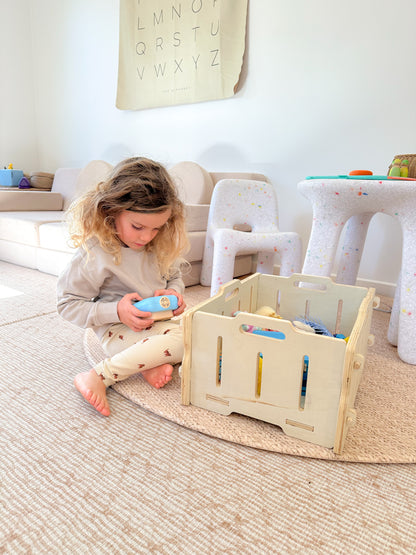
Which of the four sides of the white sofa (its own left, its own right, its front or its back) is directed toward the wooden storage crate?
front

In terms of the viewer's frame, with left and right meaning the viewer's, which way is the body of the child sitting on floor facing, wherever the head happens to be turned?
facing the viewer and to the right of the viewer

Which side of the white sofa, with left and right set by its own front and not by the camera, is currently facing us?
front

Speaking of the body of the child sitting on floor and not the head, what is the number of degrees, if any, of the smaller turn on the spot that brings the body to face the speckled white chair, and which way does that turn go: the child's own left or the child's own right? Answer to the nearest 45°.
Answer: approximately 90° to the child's own left

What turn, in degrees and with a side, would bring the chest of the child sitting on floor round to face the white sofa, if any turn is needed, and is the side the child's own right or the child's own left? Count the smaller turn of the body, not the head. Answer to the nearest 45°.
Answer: approximately 135° to the child's own left

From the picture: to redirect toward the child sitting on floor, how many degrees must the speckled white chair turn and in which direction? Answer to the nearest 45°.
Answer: approximately 45° to its right

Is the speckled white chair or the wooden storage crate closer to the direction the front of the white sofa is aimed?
the wooden storage crate

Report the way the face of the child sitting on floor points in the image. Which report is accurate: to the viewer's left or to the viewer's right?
to the viewer's right

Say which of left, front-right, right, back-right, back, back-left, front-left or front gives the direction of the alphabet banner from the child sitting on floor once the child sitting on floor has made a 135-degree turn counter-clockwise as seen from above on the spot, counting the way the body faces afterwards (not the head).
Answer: front

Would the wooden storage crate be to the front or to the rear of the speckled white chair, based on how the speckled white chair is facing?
to the front

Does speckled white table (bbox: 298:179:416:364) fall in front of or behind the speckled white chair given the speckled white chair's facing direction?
in front

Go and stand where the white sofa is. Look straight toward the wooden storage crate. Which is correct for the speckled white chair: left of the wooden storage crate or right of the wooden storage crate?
left

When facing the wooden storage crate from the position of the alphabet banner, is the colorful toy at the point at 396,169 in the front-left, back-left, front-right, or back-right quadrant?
front-left

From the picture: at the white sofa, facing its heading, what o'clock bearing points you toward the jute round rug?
The jute round rug is roughly at 11 o'clock from the white sofa.

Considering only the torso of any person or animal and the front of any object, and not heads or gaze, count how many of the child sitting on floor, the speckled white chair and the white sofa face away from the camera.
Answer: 0
